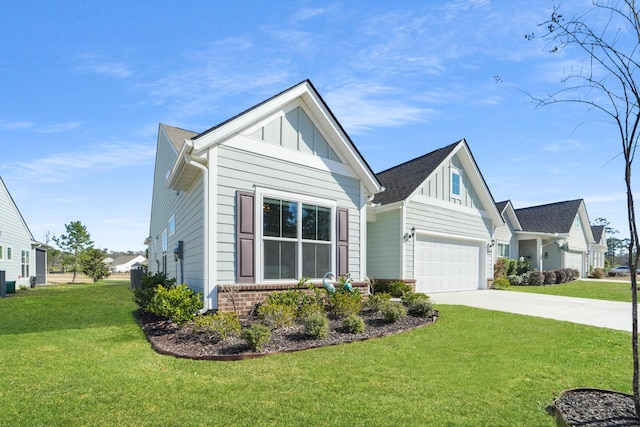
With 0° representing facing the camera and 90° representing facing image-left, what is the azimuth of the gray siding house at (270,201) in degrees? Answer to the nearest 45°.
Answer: approximately 315°

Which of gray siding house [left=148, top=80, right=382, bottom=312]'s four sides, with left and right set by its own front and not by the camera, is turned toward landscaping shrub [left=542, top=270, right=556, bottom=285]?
left

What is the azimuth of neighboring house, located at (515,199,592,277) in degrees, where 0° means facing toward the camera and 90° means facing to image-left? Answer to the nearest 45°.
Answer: approximately 315°

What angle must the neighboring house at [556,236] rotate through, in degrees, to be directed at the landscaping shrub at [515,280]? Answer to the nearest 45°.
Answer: approximately 45° to its right

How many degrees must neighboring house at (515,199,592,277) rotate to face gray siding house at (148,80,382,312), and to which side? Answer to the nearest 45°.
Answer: approximately 45° to its right

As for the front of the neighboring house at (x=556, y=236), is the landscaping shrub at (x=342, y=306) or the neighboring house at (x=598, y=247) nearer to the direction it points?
the landscaping shrub
